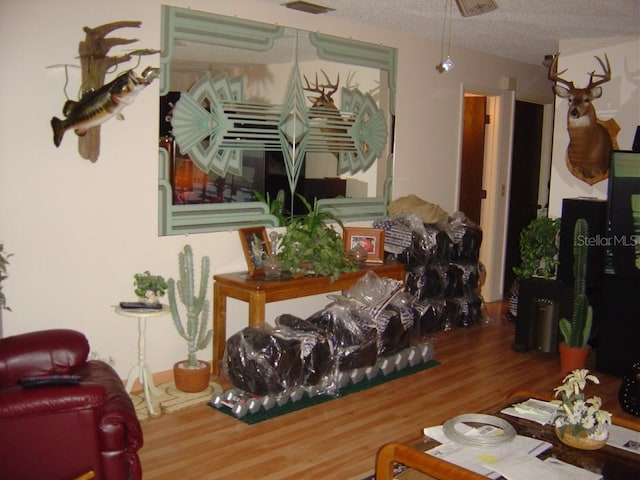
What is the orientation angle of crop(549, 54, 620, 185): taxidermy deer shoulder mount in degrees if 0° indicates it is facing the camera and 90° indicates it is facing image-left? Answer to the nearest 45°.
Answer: approximately 45°

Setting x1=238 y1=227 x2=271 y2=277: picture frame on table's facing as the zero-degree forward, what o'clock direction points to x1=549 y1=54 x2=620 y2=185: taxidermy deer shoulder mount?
The taxidermy deer shoulder mount is roughly at 10 o'clock from the picture frame on table.

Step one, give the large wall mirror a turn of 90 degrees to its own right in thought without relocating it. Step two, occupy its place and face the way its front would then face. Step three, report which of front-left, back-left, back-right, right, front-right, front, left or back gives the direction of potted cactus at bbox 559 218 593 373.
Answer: back-left

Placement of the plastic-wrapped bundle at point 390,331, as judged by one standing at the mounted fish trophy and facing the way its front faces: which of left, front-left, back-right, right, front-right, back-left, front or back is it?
front

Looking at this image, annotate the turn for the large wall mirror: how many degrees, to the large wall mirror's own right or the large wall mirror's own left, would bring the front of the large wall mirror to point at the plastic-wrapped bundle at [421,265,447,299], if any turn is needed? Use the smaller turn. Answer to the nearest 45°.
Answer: approximately 90° to the large wall mirror's own left

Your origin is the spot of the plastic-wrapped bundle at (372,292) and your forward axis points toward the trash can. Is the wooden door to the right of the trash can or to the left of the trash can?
left

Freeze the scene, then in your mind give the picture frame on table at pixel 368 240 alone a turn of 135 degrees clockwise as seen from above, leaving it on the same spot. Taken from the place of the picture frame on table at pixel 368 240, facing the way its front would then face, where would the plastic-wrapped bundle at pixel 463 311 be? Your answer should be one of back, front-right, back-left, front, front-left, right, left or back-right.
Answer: right

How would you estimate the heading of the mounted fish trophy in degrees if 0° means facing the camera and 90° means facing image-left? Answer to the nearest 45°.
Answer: approximately 270°

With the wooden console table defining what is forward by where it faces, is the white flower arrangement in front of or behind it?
in front

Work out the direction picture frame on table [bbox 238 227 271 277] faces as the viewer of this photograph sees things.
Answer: facing the viewer and to the right of the viewer

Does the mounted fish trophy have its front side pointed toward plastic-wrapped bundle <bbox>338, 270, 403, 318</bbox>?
yes

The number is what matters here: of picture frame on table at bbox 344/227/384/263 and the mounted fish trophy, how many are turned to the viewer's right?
1

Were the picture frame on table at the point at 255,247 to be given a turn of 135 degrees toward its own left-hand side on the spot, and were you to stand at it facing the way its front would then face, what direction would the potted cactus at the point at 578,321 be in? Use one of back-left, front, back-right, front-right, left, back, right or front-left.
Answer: right

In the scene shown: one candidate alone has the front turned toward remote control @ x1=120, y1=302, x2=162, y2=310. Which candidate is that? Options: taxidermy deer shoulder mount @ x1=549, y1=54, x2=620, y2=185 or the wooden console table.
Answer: the taxidermy deer shoulder mount

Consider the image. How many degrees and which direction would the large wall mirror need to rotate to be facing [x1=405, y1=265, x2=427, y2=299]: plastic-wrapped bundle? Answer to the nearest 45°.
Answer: approximately 90° to its left

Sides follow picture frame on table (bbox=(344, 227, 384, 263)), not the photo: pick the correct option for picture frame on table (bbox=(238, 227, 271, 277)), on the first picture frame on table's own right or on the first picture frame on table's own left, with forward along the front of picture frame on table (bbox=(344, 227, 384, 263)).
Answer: on the first picture frame on table's own right
